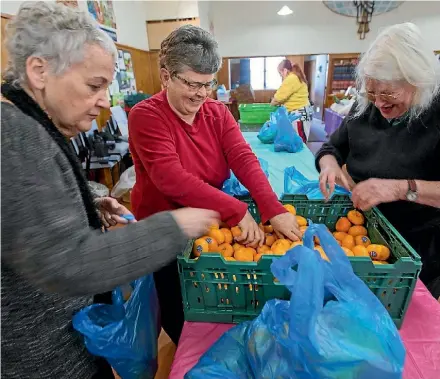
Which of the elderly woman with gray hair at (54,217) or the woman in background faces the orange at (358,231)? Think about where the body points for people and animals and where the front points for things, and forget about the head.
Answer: the elderly woman with gray hair

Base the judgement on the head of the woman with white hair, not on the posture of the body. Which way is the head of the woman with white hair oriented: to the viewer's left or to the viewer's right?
to the viewer's left

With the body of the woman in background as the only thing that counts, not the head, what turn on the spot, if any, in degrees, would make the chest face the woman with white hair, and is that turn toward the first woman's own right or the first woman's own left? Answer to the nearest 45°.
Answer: approximately 90° to the first woman's own left

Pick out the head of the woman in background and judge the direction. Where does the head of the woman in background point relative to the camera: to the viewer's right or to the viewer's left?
to the viewer's left

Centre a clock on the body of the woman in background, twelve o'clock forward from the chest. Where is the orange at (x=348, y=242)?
The orange is roughly at 9 o'clock from the woman in background.

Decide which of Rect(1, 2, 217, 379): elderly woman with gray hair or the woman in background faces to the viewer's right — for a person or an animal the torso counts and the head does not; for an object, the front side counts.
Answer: the elderly woman with gray hair

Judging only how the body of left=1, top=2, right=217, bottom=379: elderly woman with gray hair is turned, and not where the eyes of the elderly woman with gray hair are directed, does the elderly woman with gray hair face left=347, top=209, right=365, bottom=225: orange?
yes

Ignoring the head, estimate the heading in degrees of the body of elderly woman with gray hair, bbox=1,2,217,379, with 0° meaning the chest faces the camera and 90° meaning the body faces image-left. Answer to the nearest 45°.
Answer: approximately 270°

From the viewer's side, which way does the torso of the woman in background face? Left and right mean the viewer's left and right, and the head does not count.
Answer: facing to the left of the viewer

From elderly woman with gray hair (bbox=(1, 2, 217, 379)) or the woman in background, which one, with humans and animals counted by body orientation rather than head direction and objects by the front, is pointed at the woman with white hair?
the elderly woman with gray hair

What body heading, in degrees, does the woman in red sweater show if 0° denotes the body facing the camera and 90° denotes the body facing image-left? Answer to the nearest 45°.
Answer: approximately 315°

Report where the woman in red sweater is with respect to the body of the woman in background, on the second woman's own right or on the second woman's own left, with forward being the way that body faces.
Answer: on the second woman's own left

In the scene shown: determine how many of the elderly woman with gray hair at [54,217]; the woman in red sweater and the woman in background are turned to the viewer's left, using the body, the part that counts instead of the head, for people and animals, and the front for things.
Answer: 1

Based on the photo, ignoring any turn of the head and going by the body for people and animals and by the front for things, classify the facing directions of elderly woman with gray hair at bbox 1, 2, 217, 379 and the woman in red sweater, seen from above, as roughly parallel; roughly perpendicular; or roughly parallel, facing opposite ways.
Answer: roughly perpendicular

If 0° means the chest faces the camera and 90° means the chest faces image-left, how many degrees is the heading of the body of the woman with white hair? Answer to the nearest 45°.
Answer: approximately 45°

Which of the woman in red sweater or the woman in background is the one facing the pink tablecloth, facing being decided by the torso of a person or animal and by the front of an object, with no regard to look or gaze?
the woman in red sweater

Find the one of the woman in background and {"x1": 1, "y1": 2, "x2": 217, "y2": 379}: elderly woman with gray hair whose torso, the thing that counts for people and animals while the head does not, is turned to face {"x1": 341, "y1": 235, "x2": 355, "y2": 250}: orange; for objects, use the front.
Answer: the elderly woman with gray hair
